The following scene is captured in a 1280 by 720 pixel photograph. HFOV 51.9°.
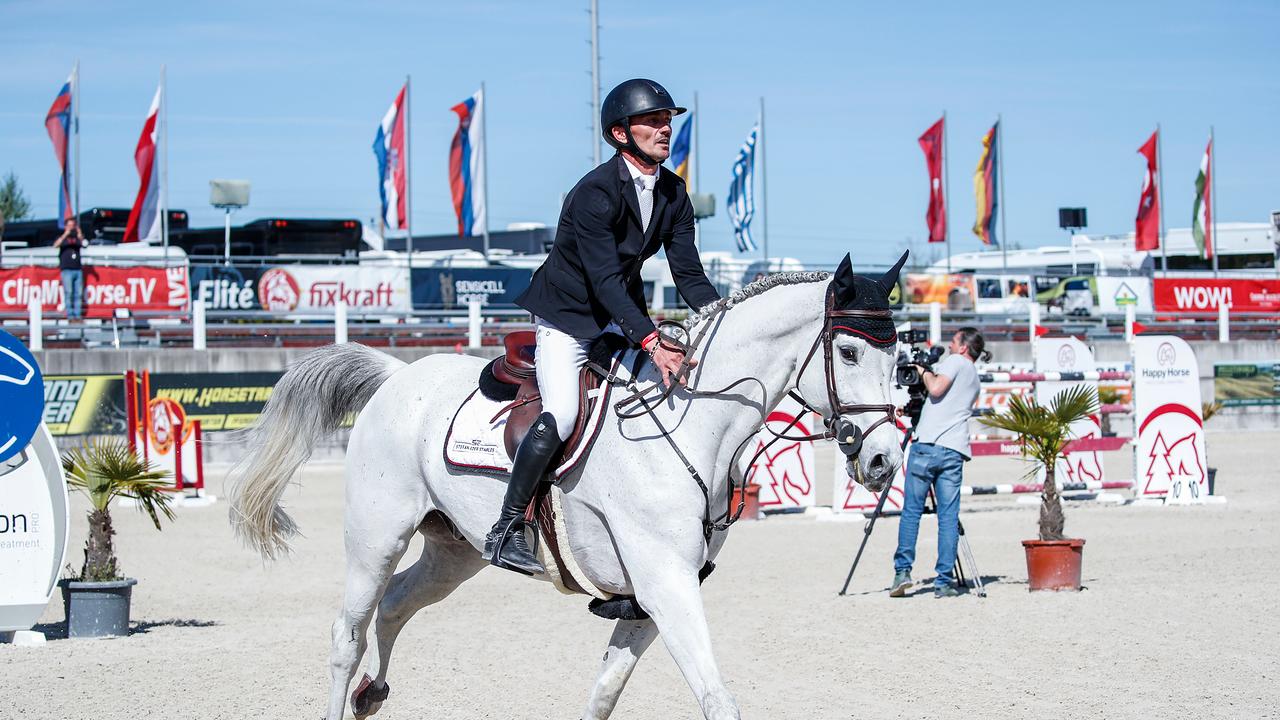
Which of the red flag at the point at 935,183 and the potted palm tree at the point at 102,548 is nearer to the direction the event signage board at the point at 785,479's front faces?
the potted palm tree

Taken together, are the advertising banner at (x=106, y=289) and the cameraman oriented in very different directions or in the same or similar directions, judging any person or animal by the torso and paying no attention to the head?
very different directions

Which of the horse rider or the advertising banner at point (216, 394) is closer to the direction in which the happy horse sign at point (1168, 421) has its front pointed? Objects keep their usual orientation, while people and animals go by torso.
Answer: the horse rider

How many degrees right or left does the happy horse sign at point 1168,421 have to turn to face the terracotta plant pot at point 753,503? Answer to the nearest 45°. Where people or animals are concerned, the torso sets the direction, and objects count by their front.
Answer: approximately 45° to its right

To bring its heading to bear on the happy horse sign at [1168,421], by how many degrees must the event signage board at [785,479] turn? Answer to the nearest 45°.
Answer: approximately 90° to its left

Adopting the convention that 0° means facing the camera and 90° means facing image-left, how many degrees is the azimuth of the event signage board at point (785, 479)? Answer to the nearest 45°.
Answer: approximately 0°

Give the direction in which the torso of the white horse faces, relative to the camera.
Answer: to the viewer's right

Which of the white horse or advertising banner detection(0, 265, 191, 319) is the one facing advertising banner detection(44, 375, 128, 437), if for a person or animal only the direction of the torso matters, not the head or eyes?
advertising banner detection(0, 265, 191, 319)

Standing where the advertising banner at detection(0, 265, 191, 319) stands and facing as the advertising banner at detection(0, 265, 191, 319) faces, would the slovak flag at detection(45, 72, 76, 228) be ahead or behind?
behind
